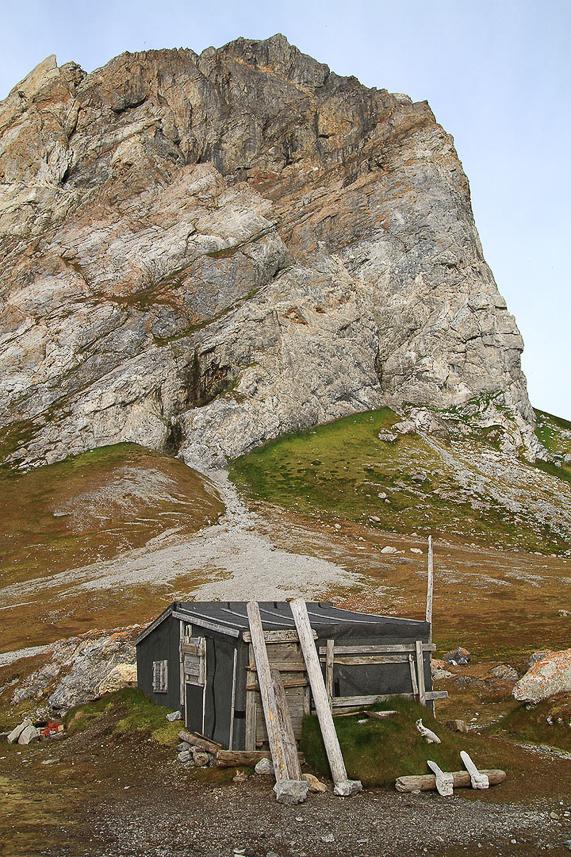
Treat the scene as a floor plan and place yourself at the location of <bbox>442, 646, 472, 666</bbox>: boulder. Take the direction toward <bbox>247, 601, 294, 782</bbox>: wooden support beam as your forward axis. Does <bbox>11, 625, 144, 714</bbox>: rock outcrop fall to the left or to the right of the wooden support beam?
right

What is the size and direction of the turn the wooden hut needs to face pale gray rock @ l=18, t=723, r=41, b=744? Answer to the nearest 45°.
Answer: approximately 90° to its right

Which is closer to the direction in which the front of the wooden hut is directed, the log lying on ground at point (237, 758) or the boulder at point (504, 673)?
the log lying on ground

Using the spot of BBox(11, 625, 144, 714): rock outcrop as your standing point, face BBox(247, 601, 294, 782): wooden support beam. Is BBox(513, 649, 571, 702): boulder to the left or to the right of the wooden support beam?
left

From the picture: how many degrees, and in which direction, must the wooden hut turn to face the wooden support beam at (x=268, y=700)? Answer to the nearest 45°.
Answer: approximately 45° to its left

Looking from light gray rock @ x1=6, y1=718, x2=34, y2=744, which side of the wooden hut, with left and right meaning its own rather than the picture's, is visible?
front

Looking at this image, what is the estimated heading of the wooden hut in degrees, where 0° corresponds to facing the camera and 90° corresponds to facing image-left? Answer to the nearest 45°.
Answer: approximately 45°

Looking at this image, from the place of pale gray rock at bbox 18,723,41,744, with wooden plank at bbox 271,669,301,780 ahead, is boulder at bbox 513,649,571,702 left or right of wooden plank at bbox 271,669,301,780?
left

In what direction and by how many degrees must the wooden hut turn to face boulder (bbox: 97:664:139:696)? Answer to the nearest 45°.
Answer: approximately 90° to its right

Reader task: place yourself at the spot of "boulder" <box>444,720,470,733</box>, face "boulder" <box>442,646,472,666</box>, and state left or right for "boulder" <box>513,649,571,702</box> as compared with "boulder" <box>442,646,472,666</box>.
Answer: right

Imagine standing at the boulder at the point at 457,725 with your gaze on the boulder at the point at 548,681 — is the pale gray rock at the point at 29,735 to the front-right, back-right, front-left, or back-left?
back-left
